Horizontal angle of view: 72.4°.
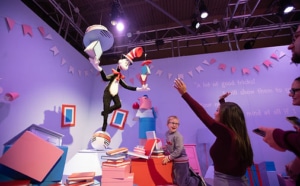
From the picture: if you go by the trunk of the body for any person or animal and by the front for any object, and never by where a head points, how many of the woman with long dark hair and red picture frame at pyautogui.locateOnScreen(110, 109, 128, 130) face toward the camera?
1

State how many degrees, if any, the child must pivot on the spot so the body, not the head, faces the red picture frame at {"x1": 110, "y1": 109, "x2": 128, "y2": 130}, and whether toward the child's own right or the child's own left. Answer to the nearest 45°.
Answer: approximately 90° to the child's own right

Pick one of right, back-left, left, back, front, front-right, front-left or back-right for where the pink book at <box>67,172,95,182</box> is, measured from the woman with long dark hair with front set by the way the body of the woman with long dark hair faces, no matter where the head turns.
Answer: front-left

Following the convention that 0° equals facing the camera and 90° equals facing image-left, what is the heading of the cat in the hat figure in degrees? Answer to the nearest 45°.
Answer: approximately 315°

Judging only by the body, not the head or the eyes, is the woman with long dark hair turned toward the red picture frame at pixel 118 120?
yes

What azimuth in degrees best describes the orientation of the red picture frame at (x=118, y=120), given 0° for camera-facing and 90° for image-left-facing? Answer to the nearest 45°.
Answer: approximately 0°

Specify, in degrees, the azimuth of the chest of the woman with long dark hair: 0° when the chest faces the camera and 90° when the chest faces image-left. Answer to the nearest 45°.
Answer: approximately 135°
